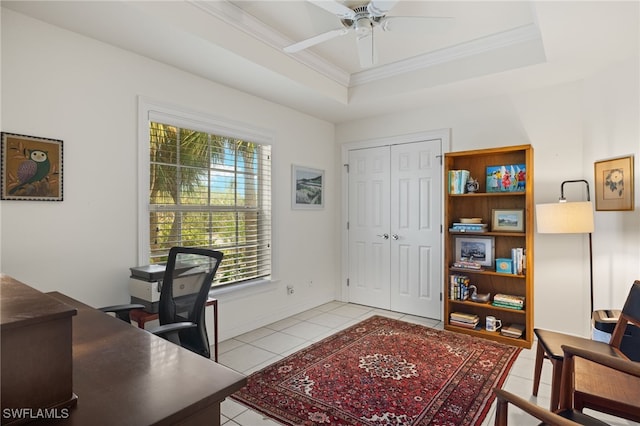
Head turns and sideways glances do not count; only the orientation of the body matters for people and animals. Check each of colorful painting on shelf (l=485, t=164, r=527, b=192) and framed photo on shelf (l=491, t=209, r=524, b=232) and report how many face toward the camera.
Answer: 2

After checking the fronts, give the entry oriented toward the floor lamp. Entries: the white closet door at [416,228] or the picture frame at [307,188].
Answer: the picture frame

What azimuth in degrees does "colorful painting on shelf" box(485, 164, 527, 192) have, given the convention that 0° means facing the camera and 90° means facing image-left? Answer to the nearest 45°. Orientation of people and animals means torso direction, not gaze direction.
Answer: approximately 0°

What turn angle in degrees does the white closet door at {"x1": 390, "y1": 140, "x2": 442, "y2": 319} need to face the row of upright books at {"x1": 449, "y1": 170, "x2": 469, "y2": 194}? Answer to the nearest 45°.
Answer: approximately 90° to its left

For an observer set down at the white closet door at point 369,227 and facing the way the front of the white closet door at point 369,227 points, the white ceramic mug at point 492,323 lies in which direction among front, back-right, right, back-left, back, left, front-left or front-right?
left

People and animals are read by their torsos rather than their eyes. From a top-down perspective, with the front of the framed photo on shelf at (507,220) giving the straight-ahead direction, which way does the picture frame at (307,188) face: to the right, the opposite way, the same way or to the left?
to the left

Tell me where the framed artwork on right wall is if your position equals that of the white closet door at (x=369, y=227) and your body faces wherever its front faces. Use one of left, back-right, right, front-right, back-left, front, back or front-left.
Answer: left
